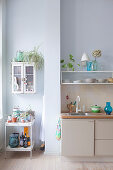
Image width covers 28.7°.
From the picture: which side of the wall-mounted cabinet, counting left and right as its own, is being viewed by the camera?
front

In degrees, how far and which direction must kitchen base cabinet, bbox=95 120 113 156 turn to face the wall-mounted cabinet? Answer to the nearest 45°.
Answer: approximately 90° to its right

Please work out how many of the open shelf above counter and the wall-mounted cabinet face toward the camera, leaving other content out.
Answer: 2

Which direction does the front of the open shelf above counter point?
toward the camera

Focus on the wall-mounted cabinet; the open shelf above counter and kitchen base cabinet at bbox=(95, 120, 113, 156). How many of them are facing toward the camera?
3

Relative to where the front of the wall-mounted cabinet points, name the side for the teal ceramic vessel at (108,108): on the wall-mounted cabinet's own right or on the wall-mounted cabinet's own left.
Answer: on the wall-mounted cabinet's own left

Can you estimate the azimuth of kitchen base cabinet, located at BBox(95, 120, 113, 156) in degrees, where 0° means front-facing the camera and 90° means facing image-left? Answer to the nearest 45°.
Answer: approximately 0°

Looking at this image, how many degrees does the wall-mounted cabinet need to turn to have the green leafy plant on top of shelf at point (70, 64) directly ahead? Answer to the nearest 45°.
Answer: approximately 90° to its left

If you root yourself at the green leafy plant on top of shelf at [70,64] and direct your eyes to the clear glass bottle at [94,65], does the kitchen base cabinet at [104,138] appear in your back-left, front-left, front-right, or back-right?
front-right
